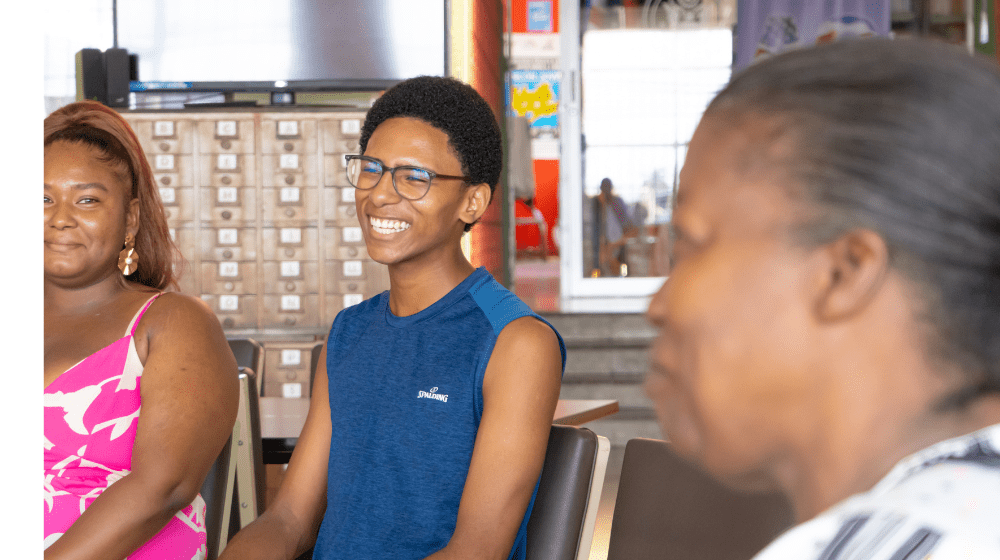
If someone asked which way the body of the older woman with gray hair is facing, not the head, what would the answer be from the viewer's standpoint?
to the viewer's left

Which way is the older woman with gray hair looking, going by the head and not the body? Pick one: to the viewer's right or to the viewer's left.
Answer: to the viewer's left

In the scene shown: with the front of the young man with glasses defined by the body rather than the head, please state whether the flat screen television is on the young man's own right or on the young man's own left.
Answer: on the young man's own right

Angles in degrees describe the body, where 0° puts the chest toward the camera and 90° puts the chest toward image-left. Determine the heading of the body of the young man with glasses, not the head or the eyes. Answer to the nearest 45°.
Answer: approximately 45°
